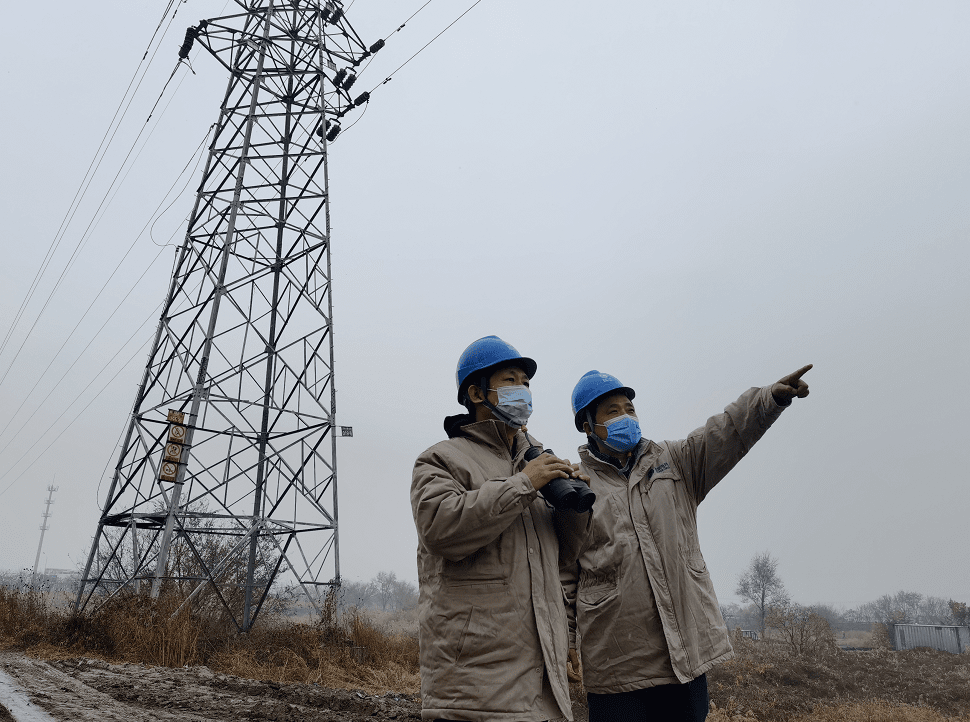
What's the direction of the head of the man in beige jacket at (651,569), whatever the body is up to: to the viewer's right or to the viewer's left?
to the viewer's right

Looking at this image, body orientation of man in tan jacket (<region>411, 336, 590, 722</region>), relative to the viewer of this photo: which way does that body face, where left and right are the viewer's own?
facing the viewer and to the right of the viewer

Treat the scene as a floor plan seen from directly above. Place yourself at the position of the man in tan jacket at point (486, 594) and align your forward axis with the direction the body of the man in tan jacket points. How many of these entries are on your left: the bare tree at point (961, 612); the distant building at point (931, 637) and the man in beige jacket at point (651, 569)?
3

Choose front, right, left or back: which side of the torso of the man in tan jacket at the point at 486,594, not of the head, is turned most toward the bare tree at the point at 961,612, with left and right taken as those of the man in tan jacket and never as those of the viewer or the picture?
left

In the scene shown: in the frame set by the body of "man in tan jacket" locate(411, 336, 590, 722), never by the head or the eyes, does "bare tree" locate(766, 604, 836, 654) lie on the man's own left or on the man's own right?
on the man's own left
